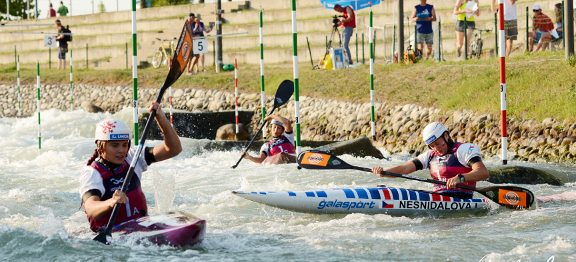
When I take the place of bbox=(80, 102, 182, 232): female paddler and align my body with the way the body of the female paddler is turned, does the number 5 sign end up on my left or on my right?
on my left

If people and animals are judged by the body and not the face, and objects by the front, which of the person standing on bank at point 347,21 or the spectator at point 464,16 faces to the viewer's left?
the person standing on bank

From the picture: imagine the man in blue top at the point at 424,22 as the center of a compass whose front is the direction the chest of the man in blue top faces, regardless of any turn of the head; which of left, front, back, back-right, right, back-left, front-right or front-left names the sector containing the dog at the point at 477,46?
left

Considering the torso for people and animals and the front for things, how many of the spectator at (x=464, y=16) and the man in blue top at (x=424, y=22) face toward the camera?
2

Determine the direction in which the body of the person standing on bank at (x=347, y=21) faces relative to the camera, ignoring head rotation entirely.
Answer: to the viewer's left

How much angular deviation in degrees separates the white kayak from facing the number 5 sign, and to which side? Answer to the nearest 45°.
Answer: approximately 90° to its right

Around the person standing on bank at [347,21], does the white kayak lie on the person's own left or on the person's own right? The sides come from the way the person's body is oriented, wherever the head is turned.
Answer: on the person's own left

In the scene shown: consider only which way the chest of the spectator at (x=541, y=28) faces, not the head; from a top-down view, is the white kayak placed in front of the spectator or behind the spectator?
in front

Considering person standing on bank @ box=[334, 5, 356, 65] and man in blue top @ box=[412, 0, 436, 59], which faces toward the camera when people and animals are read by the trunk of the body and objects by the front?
the man in blue top

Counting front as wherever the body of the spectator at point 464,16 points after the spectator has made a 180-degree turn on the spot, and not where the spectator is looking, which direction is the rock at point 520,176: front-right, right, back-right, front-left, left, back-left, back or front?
back

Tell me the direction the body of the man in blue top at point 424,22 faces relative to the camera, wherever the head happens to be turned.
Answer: toward the camera

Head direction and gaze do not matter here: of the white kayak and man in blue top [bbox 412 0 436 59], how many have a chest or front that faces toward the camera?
1

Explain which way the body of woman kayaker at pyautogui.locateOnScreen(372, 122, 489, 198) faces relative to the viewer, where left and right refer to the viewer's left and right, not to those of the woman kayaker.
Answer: facing the viewer and to the left of the viewer

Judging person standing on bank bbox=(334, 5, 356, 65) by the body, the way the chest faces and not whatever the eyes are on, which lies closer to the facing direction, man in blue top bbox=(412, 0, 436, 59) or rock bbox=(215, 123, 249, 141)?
the rock

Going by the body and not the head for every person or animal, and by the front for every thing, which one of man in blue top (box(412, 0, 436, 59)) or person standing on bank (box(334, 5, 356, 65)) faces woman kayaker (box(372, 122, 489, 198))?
the man in blue top

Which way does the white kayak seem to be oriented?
to the viewer's left

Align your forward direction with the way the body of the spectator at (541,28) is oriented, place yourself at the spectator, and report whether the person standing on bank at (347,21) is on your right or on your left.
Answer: on your right

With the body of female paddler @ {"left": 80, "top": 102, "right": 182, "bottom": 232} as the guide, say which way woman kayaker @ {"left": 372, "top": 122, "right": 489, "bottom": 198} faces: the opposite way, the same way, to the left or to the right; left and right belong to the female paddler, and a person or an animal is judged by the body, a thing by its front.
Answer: to the right
